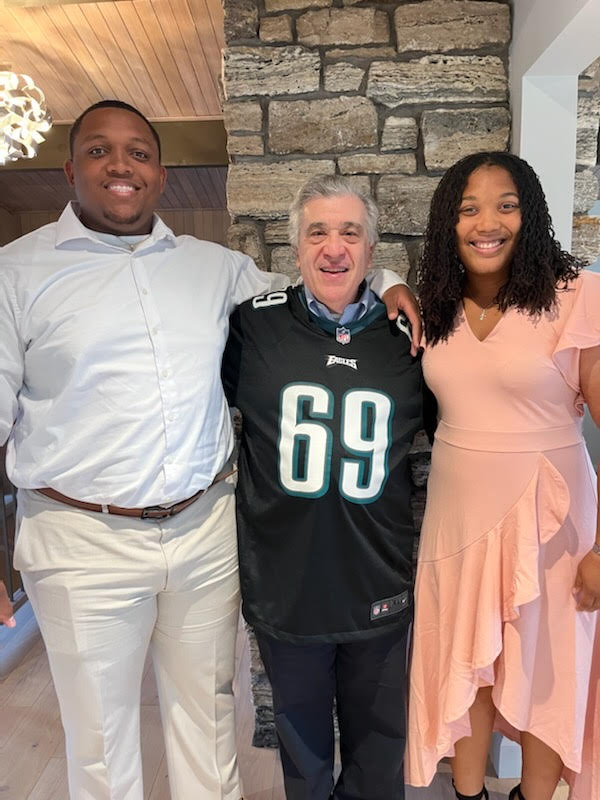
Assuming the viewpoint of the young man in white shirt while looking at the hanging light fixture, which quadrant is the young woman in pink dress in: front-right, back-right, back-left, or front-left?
back-right

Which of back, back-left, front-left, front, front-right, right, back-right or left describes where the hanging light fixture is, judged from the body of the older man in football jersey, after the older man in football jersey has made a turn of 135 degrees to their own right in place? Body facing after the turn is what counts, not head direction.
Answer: front

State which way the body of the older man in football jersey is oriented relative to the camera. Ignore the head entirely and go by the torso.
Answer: toward the camera
